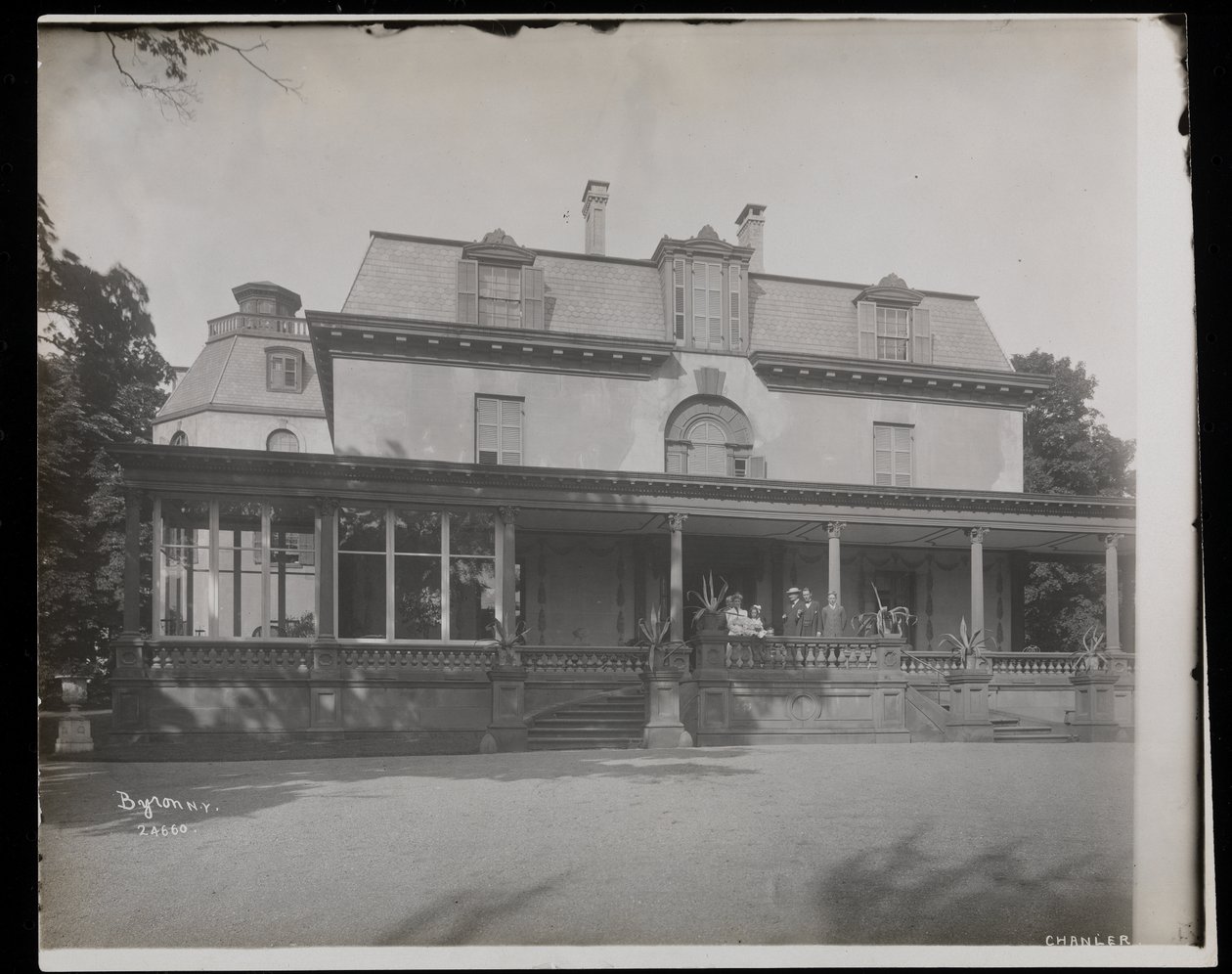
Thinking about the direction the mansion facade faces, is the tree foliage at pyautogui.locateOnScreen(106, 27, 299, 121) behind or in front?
in front

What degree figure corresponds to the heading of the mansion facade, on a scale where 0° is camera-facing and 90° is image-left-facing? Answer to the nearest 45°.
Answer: approximately 0°
